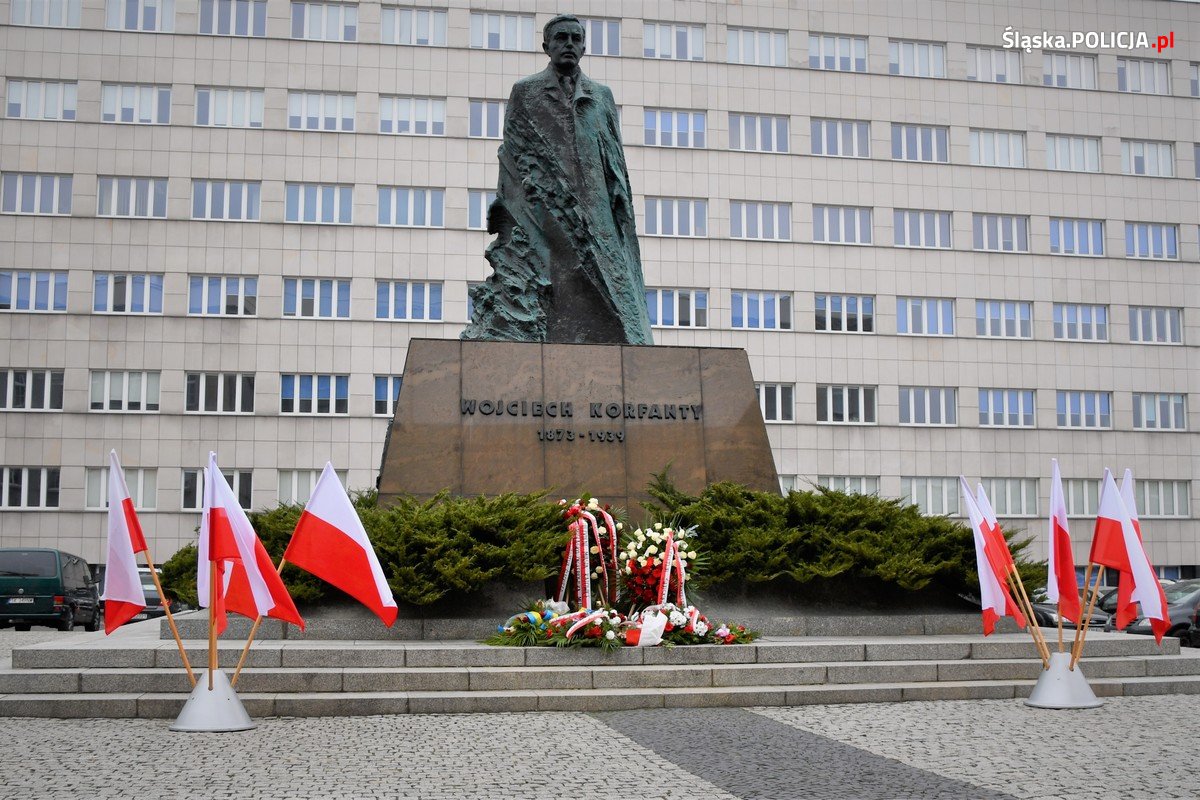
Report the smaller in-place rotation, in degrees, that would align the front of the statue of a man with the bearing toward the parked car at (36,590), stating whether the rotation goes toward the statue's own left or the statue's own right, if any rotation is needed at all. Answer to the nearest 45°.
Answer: approximately 135° to the statue's own right

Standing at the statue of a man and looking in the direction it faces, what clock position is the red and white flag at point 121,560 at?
The red and white flag is roughly at 1 o'clock from the statue of a man.

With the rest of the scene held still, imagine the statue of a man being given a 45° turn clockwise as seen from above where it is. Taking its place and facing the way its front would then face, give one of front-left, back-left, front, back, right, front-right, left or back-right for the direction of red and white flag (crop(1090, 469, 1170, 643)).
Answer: left

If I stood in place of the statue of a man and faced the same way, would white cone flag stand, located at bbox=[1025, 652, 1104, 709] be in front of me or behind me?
in front

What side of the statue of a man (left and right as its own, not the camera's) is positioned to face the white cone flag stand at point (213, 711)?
front

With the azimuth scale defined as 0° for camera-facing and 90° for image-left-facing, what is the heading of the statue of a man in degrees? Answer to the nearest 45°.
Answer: approximately 0°

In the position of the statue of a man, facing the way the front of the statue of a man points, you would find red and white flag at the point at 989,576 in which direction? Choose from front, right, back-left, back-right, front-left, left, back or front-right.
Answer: front-left

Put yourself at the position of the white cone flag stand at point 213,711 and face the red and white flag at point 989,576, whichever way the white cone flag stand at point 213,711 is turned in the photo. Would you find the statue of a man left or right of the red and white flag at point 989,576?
left

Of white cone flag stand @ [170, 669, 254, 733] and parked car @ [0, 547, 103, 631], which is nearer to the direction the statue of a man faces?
the white cone flag stand

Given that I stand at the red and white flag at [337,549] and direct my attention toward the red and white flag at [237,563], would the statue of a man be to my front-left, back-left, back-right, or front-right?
back-right

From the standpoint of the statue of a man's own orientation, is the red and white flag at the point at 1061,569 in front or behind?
in front
